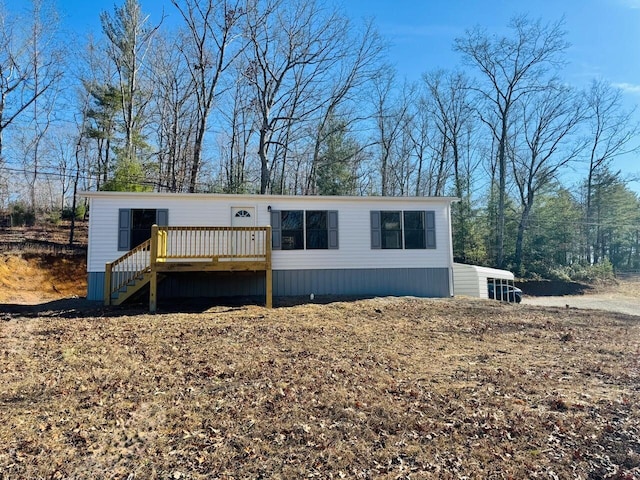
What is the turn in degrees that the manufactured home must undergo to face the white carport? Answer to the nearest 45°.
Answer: approximately 90° to its left

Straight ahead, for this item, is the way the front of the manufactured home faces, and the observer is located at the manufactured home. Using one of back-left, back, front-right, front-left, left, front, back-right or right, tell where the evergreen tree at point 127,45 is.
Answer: back-right

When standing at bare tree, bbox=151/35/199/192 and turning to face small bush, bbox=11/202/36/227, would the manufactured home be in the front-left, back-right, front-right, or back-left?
back-left

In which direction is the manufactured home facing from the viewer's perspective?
toward the camera

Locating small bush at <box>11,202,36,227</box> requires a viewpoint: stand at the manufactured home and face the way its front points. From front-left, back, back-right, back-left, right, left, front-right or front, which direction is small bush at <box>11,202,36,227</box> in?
back-right

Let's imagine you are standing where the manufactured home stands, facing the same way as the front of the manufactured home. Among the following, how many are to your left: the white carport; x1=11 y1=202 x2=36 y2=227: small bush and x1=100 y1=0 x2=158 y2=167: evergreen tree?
1

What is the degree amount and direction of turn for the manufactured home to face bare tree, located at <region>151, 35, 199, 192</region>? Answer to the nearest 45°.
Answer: approximately 135° to its right

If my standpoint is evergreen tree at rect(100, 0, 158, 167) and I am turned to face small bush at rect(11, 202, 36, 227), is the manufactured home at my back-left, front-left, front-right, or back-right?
back-left
